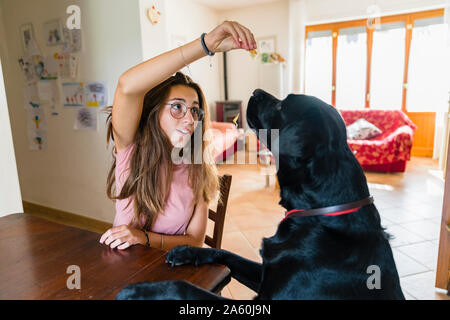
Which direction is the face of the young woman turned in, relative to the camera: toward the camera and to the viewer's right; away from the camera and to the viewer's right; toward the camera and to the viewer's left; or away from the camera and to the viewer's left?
toward the camera and to the viewer's right

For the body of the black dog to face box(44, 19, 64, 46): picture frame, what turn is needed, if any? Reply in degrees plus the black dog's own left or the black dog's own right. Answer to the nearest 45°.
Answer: approximately 45° to the black dog's own right

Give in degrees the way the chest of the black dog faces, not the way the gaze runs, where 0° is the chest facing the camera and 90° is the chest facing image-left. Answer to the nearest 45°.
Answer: approximately 90°

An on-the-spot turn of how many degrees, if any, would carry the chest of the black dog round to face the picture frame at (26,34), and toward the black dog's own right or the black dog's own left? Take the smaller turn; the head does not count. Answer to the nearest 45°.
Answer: approximately 45° to the black dog's own right
